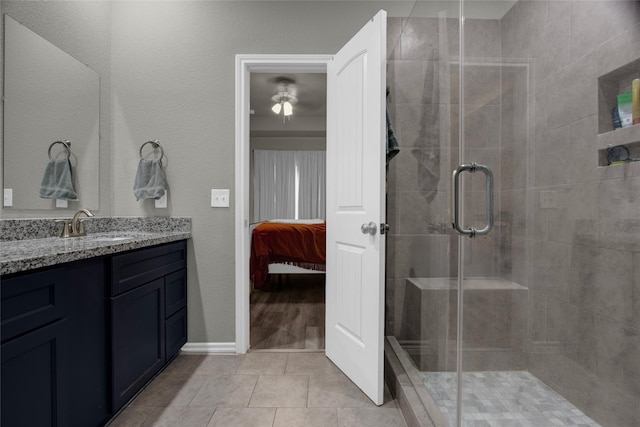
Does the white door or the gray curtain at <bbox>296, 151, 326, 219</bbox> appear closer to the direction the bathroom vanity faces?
the white door

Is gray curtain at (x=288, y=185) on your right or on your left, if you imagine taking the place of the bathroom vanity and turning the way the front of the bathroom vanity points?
on your left

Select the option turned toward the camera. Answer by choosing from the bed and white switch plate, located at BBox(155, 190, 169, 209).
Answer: the white switch plate

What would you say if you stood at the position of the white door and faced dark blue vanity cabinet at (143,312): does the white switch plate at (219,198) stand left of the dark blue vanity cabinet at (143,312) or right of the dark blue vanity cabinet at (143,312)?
right

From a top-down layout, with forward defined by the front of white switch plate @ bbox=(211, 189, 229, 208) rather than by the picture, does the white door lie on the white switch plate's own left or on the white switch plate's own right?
on the white switch plate's own left

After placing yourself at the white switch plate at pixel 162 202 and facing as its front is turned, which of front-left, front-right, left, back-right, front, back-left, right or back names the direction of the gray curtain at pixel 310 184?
back-left

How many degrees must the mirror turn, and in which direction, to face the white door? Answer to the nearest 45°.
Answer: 0° — it already faces it

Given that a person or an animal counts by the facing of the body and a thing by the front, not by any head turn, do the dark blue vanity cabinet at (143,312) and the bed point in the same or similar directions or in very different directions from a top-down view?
very different directions

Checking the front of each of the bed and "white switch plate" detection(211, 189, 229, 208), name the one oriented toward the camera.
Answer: the white switch plate

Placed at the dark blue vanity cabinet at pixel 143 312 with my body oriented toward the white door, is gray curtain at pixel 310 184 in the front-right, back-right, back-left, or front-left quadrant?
front-left

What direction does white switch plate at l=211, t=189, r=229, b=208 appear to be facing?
toward the camera

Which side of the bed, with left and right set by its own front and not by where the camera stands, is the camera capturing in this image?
left

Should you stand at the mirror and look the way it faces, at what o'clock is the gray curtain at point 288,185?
The gray curtain is roughly at 9 o'clock from the mirror.

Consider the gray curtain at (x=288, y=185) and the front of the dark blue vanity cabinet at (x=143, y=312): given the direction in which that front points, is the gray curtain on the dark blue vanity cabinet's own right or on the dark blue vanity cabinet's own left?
on the dark blue vanity cabinet's own left

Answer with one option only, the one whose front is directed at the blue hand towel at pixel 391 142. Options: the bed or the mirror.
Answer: the mirror
